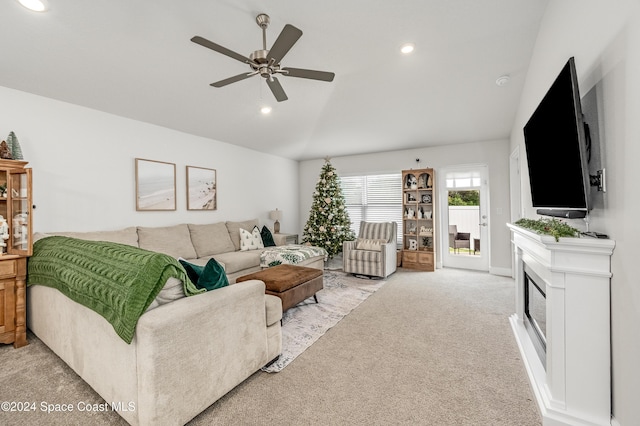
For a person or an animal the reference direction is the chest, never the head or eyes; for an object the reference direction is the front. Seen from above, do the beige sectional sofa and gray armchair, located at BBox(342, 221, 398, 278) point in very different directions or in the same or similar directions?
very different directions

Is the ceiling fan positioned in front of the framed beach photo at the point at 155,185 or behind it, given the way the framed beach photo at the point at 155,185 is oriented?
in front

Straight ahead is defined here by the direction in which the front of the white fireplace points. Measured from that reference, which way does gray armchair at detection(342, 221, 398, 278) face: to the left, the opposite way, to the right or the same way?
to the left

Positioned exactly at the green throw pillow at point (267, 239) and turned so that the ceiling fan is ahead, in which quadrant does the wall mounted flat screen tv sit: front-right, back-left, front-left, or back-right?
front-left

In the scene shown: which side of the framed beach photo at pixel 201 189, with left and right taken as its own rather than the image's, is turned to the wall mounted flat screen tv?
front

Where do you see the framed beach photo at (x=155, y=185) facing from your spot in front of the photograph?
facing the viewer and to the right of the viewer

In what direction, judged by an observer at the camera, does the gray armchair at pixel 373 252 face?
facing the viewer and to the left of the viewer

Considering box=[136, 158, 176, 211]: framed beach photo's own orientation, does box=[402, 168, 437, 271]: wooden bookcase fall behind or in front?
in front

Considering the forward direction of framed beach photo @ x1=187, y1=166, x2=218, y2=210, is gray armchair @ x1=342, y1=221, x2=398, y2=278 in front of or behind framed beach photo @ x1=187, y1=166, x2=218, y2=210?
in front

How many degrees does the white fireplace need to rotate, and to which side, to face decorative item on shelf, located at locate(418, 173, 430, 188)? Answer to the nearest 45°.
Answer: approximately 45° to its right

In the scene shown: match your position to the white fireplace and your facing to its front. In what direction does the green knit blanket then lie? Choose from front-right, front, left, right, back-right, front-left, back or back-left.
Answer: front-left

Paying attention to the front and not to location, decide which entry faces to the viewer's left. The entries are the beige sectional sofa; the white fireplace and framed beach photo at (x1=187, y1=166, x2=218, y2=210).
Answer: the white fireplace

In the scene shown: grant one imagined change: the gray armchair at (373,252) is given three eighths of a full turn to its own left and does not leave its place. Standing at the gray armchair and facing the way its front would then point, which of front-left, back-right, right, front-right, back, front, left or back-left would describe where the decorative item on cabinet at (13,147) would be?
back-right

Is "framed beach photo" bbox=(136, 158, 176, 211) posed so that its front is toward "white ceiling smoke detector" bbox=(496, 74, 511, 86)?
yes

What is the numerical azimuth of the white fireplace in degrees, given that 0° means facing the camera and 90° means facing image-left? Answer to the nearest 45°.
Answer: approximately 90°
